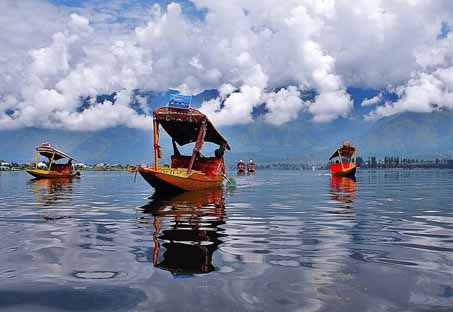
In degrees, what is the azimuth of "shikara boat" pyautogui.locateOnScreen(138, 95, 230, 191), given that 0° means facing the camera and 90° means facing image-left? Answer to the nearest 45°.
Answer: approximately 45°
